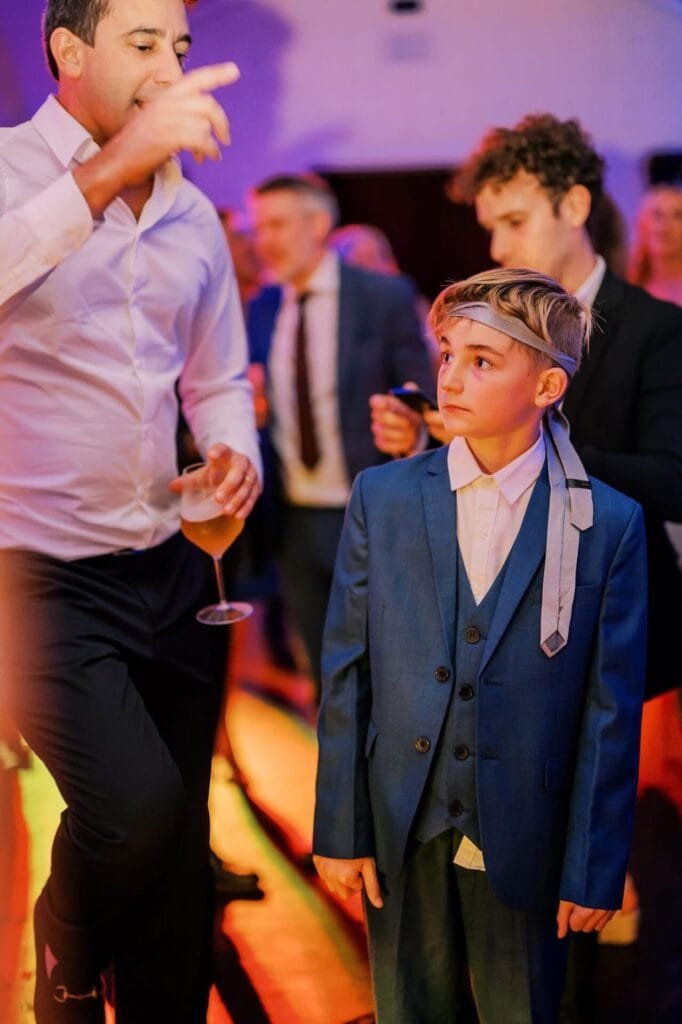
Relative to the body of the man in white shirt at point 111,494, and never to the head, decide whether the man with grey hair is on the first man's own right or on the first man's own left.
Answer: on the first man's own left

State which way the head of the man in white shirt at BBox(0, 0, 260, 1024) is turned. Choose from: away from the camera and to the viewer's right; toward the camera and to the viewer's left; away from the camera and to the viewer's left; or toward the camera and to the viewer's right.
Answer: toward the camera and to the viewer's right

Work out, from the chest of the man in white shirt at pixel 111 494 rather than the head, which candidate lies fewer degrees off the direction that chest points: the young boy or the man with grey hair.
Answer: the young boy

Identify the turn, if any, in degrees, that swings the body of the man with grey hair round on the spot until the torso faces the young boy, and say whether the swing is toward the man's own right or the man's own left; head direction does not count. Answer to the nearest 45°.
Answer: approximately 45° to the man's own left

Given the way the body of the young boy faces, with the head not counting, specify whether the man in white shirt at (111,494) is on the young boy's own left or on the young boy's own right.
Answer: on the young boy's own right

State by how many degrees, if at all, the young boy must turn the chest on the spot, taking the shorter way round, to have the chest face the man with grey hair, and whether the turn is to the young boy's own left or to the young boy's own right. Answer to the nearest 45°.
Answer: approximately 180°

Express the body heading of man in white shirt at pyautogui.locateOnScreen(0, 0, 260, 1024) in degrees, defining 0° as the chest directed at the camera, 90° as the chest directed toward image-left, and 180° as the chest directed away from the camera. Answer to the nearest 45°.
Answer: approximately 315°

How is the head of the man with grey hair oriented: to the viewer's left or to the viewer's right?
to the viewer's left

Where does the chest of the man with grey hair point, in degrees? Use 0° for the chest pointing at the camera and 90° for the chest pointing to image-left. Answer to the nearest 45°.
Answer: approximately 45°
